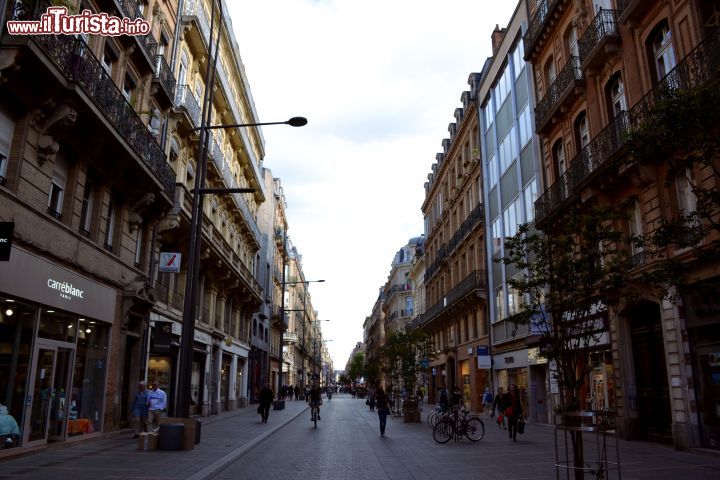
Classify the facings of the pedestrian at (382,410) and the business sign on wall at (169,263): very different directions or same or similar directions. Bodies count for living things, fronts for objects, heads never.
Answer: very different directions

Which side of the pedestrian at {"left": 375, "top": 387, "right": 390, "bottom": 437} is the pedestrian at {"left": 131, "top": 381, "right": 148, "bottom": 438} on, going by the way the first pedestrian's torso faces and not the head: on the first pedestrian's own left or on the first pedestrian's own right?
on the first pedestrian's own left

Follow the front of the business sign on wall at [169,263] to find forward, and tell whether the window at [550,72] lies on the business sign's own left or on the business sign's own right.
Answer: on the business sign's own left

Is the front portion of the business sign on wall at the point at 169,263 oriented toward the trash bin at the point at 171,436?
yes

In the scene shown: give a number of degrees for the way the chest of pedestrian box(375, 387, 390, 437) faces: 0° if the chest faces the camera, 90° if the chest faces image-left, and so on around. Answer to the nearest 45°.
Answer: approximately 180°

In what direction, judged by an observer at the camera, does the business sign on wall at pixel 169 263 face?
facing the viewer

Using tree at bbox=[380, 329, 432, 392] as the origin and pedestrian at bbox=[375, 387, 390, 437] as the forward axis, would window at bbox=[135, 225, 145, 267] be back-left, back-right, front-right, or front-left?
front-right

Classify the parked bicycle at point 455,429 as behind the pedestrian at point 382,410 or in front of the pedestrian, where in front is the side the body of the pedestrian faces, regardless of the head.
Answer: behind

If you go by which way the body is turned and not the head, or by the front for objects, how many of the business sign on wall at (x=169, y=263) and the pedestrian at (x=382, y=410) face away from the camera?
1

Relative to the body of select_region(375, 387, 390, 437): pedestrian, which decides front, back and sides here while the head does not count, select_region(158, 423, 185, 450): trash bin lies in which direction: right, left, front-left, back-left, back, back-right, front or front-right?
back-left
